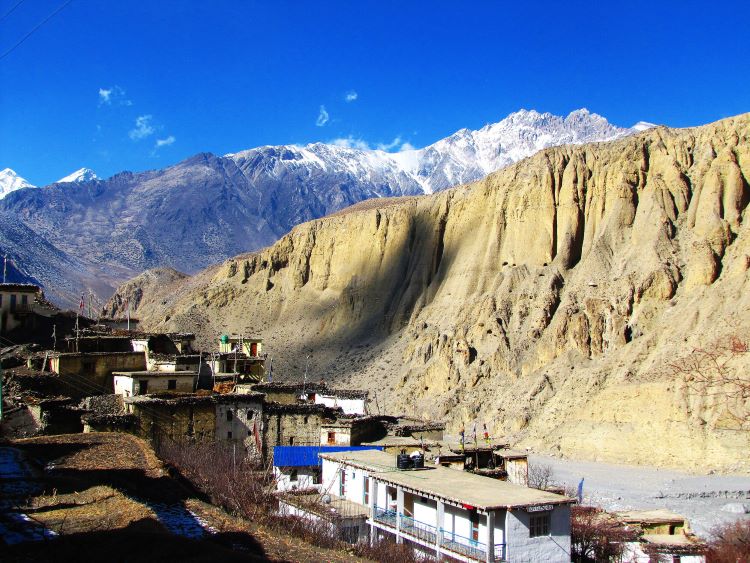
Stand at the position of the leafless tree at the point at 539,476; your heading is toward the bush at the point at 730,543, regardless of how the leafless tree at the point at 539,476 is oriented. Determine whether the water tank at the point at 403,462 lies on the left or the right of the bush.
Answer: right

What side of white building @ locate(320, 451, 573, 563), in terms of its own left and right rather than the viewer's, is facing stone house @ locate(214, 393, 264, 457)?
right

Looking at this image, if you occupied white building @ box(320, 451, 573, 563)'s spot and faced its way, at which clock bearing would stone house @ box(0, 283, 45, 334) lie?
The stone house is roughly at 3 o'clock from the white building.

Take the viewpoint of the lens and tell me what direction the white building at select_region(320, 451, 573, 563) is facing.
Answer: facing the viewer and to the left of the viewer

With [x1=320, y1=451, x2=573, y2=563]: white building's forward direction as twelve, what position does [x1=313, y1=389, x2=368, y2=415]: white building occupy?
[x1=313, y1=389, x2=368, y2=415]: white building is roughly at 4 o'clock from [x1=320, y1=451, x2=573, y2=563]: white building.

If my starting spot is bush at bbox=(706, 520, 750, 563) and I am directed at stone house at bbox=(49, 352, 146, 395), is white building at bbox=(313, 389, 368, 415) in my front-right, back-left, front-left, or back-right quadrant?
front-right

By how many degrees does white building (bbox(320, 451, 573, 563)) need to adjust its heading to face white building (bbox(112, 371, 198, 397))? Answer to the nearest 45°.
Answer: approximately 90° to its right

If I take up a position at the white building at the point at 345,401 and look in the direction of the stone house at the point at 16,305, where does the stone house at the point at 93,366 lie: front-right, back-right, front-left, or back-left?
front-left

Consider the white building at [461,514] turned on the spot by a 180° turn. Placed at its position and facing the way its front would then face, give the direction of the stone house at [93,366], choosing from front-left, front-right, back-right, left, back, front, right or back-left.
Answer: left

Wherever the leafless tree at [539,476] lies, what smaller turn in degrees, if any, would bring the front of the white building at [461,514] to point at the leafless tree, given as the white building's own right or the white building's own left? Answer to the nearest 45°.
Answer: approximately 135° to the white building's own right
